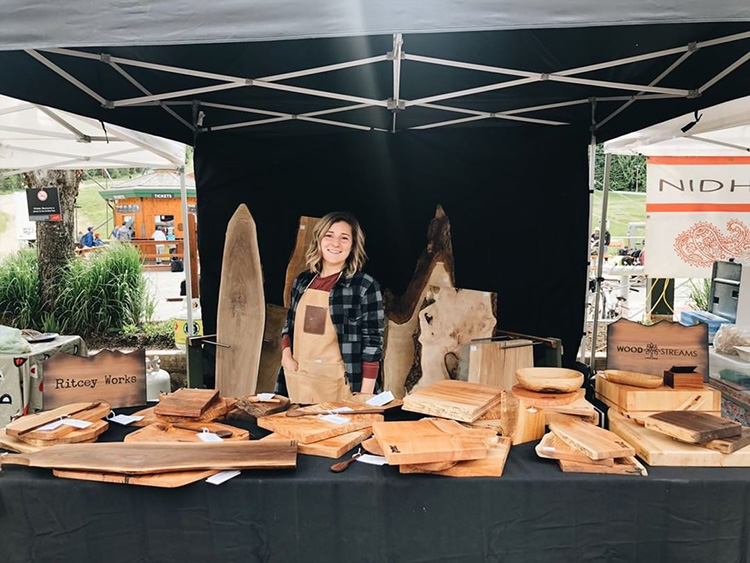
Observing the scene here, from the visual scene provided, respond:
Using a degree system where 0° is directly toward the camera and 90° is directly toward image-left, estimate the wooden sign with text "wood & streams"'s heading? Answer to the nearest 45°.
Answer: approximately 0°

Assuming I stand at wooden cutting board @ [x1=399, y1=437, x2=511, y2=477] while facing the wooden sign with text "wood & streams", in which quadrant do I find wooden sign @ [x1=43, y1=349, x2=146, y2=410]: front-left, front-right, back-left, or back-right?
back-left

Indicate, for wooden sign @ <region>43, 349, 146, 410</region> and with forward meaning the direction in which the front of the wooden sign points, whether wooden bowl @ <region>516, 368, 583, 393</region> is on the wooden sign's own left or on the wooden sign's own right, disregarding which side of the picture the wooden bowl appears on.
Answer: on the wooden sign's own left

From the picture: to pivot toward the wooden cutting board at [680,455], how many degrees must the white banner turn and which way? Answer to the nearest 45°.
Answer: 0° — it already faces it

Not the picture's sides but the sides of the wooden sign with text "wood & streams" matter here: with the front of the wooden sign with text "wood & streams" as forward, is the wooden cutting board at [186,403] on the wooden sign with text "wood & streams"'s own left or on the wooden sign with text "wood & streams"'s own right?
on the wooden sign with text "wood & streams"'s own right

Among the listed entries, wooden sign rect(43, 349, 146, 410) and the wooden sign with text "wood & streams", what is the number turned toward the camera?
2
